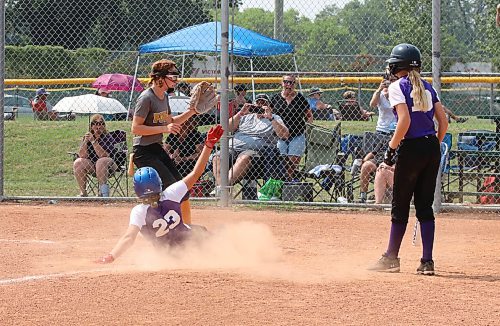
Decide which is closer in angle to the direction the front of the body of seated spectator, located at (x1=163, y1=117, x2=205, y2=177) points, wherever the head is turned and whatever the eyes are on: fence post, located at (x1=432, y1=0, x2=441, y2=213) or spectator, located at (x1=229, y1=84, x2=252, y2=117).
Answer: the fence post

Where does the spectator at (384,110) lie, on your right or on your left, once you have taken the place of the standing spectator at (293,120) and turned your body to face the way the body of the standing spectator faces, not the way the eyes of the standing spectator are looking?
on your left

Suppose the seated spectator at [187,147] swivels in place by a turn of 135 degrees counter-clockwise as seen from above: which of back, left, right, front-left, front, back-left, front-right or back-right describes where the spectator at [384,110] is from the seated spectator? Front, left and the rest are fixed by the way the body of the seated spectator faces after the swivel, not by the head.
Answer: front-right

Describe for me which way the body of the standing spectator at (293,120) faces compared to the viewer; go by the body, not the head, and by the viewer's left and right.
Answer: facing the viewer

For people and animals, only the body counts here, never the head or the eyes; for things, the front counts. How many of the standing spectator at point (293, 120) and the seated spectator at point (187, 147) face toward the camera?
2

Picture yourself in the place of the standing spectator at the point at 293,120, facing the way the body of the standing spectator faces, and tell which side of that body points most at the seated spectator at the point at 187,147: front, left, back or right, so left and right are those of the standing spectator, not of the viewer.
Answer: right

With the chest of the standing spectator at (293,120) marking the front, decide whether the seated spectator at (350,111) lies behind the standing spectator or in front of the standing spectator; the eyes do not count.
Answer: behind

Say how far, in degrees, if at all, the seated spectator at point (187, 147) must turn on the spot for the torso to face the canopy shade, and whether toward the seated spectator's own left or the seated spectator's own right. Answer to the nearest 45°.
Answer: approximately 180°

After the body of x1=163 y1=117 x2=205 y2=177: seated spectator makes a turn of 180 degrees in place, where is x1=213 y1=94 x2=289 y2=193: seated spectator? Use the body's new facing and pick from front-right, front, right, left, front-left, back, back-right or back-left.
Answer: right

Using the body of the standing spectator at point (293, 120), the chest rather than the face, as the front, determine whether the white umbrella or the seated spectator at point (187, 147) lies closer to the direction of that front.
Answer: the seated spectator

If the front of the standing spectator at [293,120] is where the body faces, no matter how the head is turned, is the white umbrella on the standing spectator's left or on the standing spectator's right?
on the standing spectator's right

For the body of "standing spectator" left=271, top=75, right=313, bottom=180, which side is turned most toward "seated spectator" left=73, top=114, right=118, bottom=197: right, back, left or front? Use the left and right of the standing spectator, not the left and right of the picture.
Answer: right
